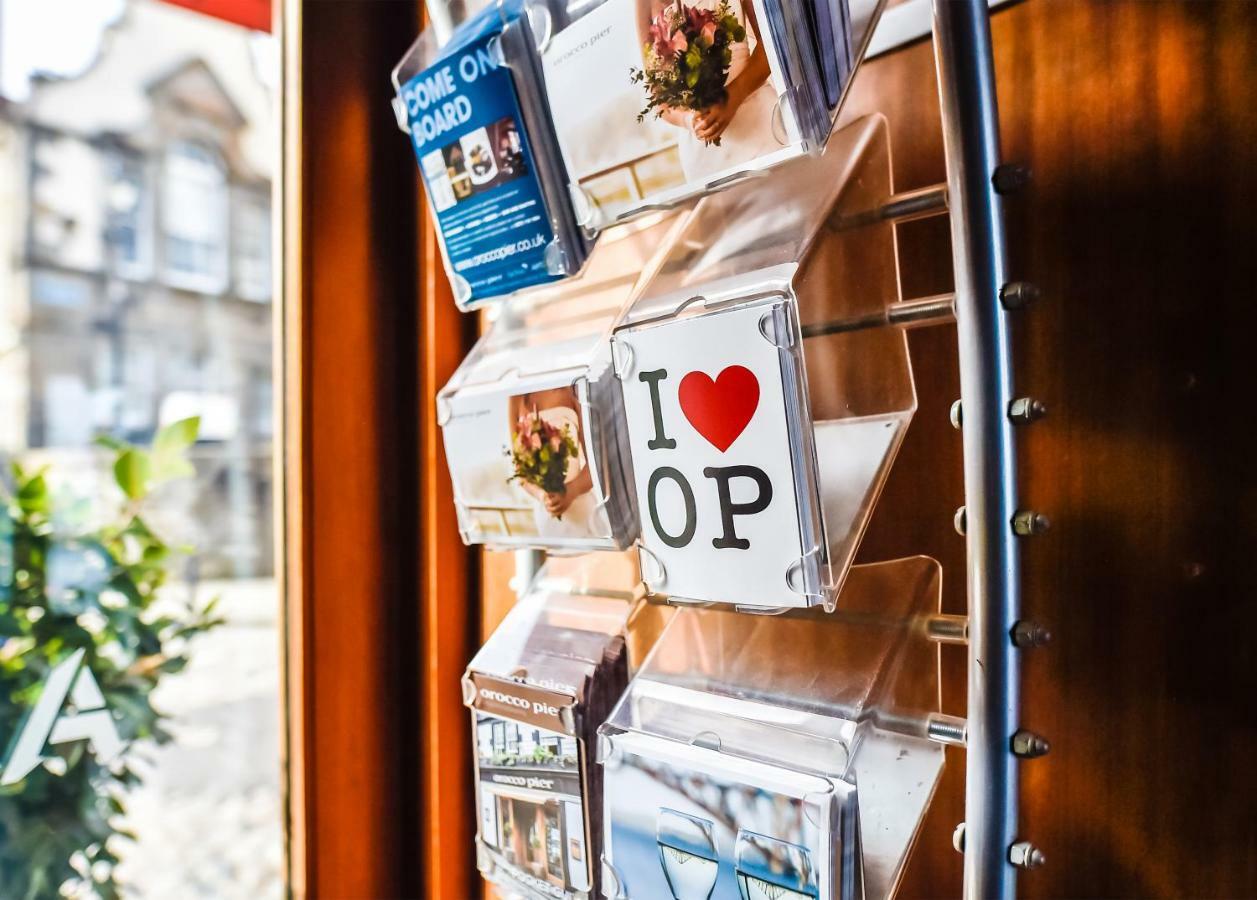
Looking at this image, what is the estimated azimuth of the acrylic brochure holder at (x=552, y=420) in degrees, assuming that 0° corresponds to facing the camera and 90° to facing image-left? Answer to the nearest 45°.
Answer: approximately 45°

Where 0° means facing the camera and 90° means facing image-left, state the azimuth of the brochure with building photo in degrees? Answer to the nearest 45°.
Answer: approximately 45°

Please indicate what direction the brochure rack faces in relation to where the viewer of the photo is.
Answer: facing the viewer and to the left of the viewer

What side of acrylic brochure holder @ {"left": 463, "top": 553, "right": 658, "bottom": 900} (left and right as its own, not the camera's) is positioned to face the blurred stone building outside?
right

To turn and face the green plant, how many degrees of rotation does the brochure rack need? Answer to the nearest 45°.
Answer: approximately 45° to its right
